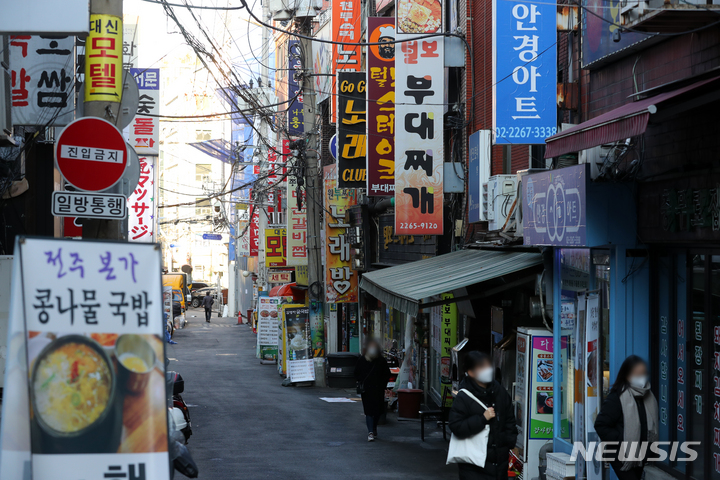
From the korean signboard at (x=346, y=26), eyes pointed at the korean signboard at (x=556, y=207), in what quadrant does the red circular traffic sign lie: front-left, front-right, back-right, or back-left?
front-right

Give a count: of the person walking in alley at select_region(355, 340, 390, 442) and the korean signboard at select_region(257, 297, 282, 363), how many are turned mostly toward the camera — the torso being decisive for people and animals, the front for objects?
2

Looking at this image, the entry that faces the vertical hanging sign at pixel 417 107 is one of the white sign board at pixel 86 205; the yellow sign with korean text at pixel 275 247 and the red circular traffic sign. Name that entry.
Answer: the yellow sign with korean text

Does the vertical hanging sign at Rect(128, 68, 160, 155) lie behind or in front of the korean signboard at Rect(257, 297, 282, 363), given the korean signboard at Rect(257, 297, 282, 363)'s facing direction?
in front

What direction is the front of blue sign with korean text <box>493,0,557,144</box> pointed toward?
toward the camera

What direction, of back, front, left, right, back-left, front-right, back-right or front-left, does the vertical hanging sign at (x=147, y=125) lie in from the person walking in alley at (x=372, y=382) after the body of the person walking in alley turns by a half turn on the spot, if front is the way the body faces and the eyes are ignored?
front-left

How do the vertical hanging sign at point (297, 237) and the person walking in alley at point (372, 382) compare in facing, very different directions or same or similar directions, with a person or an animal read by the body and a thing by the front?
same or similar directions

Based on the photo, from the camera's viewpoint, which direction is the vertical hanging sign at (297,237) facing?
toward the camera

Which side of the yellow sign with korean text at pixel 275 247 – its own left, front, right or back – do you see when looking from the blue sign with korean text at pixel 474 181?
front

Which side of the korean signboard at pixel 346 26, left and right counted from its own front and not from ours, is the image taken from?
front

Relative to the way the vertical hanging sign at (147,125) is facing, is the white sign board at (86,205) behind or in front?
in front

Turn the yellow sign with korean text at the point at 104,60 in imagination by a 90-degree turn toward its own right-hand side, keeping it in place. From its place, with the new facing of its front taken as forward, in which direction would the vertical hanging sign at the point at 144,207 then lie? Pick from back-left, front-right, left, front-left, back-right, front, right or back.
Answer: right

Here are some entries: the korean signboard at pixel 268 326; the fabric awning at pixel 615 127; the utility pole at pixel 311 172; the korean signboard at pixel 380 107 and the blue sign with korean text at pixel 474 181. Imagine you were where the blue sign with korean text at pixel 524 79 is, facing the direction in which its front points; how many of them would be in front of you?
1

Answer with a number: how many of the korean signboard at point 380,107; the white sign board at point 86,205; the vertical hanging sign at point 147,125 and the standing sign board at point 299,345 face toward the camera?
4

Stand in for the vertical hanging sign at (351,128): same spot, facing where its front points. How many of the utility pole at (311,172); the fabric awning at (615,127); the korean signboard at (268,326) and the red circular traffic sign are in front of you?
2
